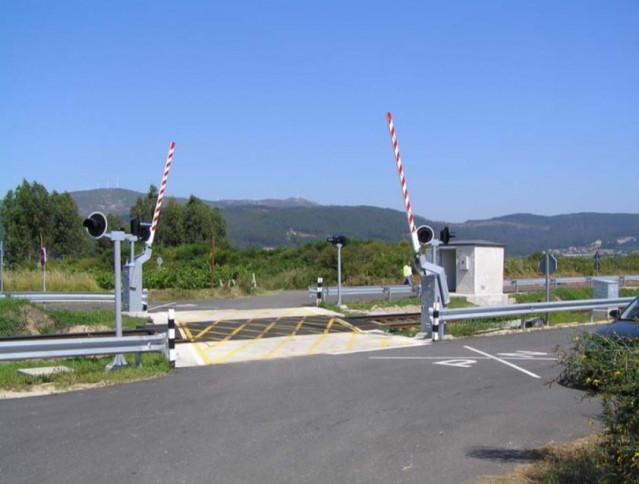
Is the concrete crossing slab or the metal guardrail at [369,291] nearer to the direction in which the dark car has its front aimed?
the concrete crossing slab

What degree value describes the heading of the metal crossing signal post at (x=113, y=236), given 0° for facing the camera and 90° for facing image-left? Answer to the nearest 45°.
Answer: approximately 45°

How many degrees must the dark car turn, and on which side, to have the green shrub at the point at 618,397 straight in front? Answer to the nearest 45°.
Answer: approximately 45° to its left

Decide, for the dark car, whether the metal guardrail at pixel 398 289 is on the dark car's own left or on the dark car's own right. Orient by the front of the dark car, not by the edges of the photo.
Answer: on the dark car's own right

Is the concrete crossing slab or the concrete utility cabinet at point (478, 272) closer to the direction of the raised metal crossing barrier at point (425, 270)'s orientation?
the concrete crossing slab

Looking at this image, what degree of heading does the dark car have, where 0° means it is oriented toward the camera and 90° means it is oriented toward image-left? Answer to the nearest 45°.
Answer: approximately 45°

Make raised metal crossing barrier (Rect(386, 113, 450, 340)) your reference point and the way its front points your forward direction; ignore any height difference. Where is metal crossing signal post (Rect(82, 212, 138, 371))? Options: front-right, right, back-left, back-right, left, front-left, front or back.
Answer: front-right

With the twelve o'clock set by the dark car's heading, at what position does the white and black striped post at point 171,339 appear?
The white and black striped post is roughly at 1 o'clock from the dark car.

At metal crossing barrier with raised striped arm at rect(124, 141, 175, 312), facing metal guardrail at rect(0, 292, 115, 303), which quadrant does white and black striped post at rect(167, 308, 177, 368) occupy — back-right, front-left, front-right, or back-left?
back-left

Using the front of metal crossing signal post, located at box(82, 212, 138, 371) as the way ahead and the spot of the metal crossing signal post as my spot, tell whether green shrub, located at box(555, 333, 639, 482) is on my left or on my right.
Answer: on my left

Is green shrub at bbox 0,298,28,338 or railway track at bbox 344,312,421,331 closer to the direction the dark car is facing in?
the green shrub
